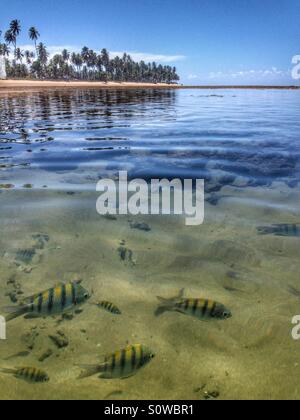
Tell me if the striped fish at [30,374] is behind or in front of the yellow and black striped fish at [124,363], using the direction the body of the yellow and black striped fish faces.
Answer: behind

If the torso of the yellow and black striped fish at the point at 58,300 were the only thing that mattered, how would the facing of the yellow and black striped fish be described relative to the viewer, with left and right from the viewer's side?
facing to the right of the viewer

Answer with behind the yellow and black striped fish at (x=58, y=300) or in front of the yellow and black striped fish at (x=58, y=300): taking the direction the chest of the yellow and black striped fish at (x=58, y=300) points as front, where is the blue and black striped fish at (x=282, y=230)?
in front

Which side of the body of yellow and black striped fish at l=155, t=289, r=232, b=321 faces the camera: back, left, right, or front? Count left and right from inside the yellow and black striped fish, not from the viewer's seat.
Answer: right

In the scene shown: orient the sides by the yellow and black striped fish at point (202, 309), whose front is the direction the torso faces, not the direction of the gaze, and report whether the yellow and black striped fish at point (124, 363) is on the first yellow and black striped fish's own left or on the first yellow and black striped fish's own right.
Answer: on the first yellow and black striped fish's own right

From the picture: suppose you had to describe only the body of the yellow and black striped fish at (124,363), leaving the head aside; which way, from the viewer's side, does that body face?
to the viewer's right

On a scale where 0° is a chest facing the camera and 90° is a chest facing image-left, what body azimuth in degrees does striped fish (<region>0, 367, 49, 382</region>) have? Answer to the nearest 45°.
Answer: approximately 270°

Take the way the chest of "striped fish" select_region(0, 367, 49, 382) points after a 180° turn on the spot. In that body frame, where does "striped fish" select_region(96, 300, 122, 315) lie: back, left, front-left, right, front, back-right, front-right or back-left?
back-right

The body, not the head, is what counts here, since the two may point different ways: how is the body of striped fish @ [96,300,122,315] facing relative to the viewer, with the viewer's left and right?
facing to the right of the viewer

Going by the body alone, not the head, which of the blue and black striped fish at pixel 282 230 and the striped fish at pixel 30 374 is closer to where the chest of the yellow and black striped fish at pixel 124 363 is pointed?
the blue and black striped fish

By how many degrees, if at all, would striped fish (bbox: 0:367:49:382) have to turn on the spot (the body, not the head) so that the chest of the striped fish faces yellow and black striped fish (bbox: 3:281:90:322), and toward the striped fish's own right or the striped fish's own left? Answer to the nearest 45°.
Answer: approximately 45° to the striped fish's own left

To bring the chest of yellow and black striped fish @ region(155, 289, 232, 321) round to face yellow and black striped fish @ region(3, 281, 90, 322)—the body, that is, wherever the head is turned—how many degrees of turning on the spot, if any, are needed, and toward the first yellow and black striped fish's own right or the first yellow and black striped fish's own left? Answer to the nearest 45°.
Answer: approximately 180°

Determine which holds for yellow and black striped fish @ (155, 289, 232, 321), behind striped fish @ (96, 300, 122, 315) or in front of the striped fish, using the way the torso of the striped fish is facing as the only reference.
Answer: in front
